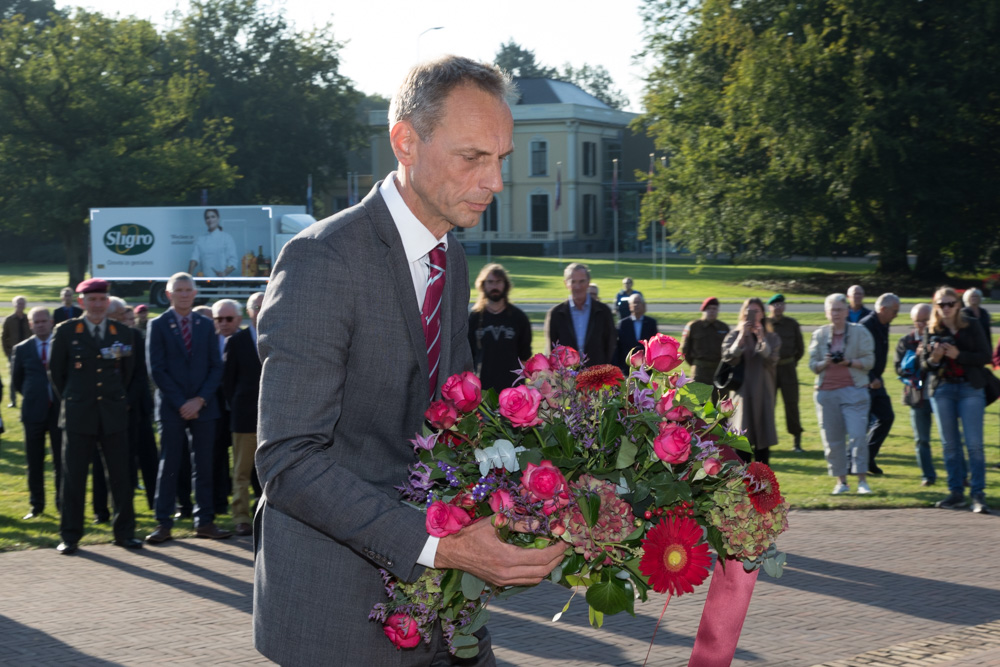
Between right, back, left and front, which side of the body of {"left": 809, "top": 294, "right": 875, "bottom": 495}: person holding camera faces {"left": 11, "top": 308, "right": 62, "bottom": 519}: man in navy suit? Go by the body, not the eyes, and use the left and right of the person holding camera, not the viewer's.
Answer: right

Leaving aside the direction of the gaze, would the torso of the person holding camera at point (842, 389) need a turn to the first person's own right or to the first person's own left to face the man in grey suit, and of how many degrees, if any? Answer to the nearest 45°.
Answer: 0° — they already face them

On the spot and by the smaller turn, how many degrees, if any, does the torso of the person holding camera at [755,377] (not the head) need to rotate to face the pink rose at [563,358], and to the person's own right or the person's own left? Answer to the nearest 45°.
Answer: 0° — they already face it

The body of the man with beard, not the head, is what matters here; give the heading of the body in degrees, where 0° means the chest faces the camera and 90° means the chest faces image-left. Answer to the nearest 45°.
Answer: approximately 0°

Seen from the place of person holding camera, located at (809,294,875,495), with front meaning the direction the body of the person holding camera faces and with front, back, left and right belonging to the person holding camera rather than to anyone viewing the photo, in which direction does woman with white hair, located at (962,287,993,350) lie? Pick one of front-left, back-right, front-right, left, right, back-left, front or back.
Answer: back-left
